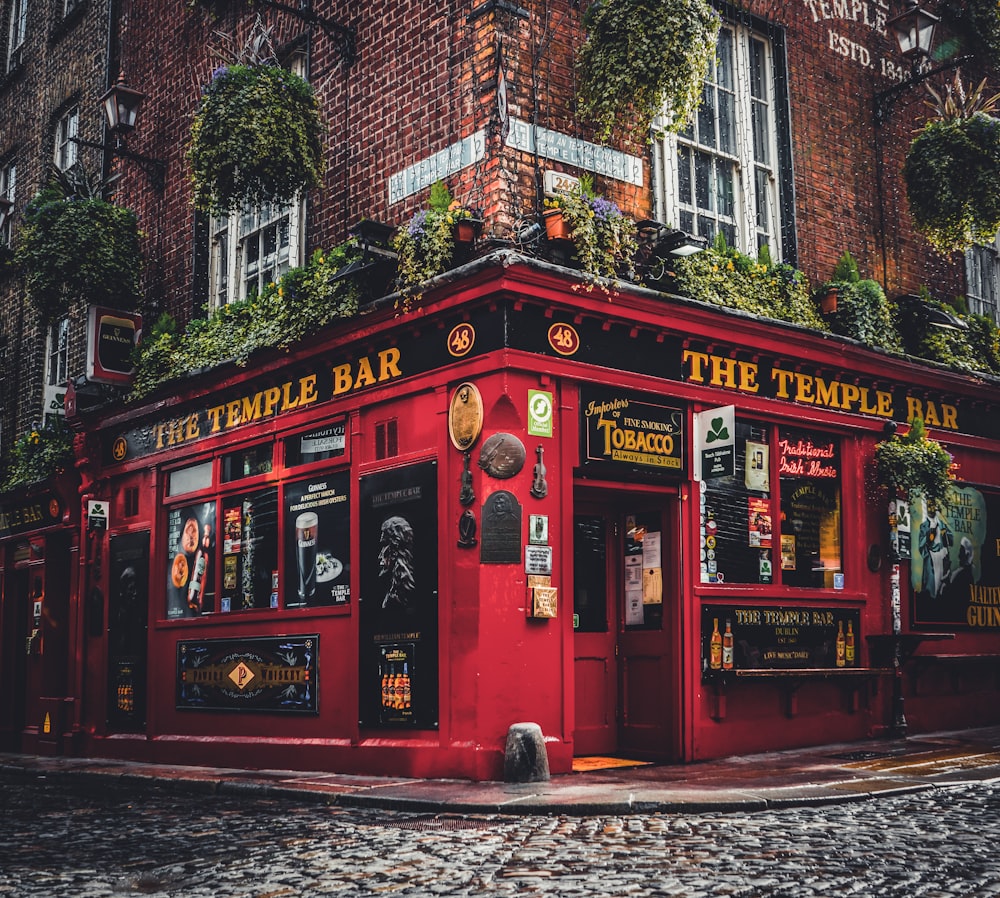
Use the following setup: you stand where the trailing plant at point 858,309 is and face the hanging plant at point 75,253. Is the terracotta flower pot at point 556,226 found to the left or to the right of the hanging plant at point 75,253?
left

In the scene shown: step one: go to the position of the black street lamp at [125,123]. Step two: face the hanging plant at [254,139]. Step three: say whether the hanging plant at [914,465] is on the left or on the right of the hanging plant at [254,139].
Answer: left

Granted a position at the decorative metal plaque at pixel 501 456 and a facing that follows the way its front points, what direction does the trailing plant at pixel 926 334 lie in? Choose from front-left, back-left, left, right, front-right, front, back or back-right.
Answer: back-left

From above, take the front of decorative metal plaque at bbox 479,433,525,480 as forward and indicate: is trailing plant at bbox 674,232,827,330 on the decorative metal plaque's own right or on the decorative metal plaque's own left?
on the decorative metal plaque's own left

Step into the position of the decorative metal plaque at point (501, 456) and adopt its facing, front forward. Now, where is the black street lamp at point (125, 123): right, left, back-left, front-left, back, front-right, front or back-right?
back-right

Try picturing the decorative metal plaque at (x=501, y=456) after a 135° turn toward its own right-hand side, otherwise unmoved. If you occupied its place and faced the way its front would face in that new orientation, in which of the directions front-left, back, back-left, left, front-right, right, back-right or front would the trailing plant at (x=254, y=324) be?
front

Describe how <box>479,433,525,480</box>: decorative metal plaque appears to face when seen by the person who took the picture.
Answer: facing the viewer
